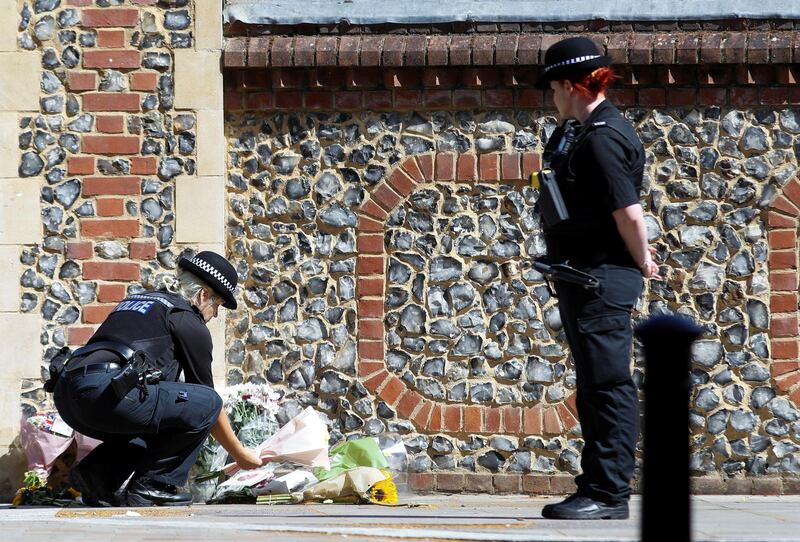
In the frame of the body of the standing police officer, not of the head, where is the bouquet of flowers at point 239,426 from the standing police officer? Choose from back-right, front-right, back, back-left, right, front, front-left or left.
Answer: front-right

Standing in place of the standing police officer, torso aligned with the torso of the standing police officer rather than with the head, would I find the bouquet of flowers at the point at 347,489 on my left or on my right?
on my right

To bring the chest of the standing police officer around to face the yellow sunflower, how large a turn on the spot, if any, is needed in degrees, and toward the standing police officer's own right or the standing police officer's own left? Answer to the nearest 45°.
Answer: approximately 45° to the standing police officer's own right

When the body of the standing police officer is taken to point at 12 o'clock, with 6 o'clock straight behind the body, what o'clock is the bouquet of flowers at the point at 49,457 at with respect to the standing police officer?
The bouquet of flowers is roughly at 1 o'clock from the standing police officer.

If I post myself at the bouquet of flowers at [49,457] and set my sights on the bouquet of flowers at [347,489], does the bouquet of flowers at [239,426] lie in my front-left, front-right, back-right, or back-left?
front-left

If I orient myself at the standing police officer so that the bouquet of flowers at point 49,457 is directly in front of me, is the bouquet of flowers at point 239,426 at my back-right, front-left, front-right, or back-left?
front-right

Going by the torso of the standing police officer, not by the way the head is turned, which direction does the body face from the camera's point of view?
to the viewer's left

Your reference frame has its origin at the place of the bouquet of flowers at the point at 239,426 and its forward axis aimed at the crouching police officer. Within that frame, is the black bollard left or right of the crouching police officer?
left

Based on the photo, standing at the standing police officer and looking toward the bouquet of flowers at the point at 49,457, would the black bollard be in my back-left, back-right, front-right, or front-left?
back-left

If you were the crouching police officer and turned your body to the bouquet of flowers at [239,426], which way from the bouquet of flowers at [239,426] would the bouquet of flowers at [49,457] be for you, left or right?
left

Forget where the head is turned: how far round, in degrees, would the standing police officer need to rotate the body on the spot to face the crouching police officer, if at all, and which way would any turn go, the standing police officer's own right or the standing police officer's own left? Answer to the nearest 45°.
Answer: approximately 45° to the standing police officer's own right
